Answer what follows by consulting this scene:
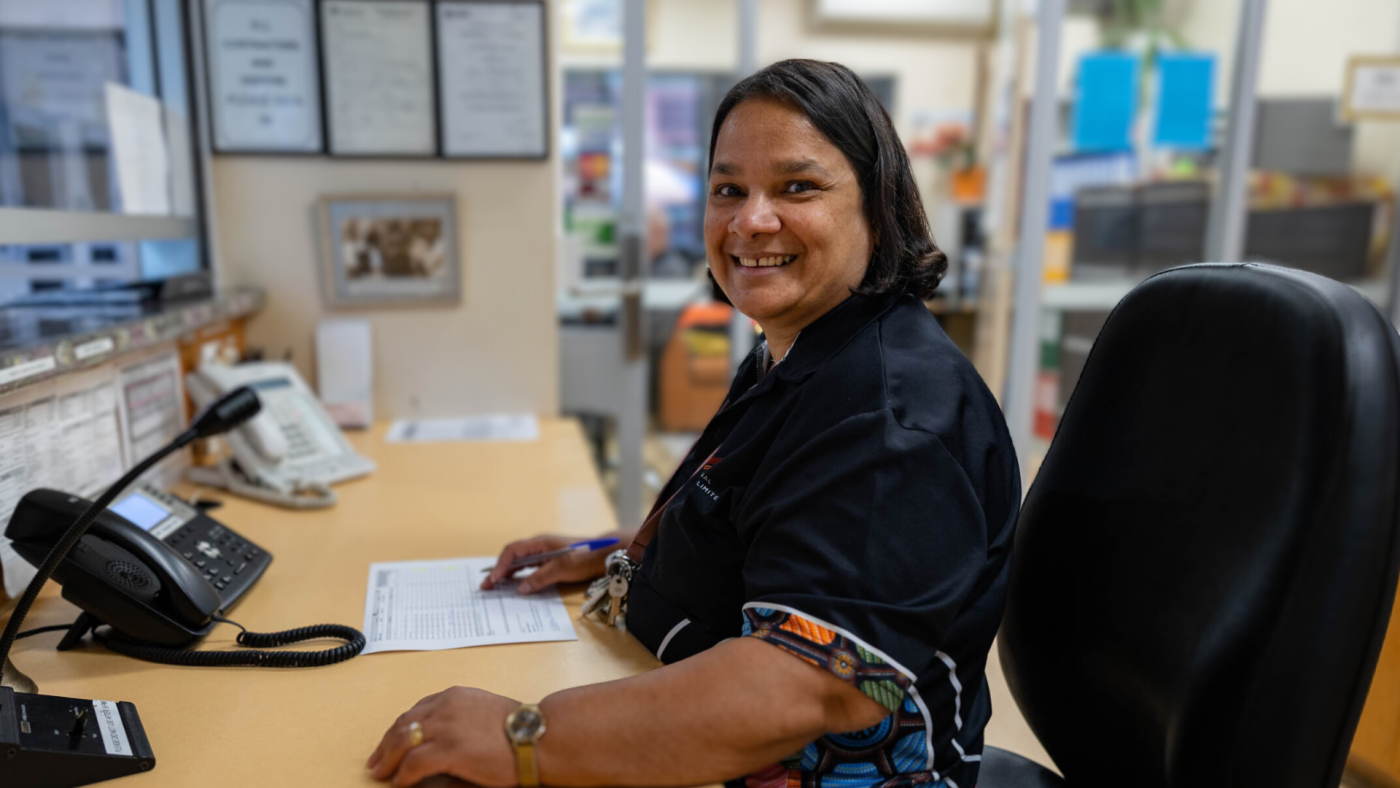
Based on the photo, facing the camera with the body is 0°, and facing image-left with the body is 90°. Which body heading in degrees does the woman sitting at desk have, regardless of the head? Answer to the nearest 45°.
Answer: approximately 90°

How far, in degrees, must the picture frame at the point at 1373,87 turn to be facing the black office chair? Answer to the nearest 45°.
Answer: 0° — it already faces it

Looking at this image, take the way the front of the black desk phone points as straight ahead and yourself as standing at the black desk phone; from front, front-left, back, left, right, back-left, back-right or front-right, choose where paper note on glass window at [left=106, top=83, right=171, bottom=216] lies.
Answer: back-left

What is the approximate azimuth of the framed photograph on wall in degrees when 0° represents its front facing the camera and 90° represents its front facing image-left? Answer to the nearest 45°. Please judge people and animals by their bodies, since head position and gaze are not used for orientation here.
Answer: approximately 0°

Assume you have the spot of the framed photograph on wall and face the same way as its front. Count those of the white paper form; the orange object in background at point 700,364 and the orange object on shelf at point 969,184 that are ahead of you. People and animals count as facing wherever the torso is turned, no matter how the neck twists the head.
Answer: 1

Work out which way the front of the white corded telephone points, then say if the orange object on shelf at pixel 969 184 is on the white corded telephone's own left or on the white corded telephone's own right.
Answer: on the white corded telephone's own left

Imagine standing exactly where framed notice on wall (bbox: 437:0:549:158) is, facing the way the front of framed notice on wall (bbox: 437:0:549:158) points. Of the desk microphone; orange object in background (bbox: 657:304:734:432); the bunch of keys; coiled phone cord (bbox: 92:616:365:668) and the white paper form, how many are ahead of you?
4

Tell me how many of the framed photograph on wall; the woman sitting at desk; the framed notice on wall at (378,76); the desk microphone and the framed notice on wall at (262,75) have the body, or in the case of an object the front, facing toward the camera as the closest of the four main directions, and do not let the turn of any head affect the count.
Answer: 3

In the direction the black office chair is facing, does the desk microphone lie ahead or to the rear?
ahead

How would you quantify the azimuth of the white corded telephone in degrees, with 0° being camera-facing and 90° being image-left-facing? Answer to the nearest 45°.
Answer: approximately 315°

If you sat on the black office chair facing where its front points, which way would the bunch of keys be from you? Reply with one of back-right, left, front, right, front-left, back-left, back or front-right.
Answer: front-right
